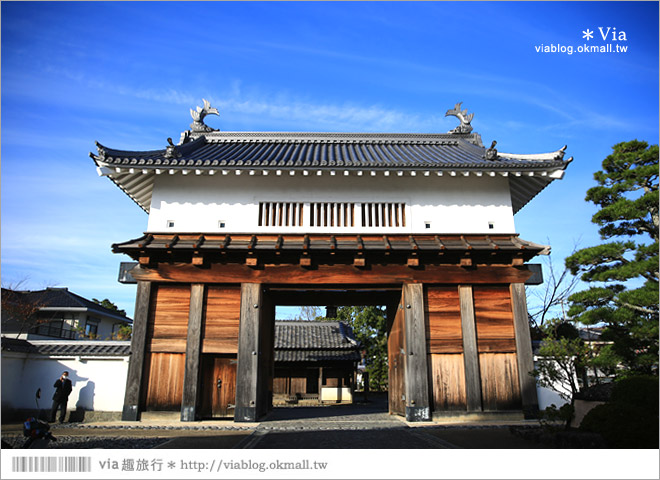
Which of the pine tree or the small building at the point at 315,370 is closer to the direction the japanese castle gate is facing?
the pine tree

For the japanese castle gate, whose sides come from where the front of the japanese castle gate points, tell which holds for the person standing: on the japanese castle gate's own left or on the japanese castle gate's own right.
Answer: on the japanese castle gate's own right

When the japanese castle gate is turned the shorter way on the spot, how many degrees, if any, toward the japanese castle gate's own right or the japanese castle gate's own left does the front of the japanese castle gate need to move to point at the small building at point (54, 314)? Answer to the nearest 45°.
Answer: approximately 135° to the japanese castle gate's own right

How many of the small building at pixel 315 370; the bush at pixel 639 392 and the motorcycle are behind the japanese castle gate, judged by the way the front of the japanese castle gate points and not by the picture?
1

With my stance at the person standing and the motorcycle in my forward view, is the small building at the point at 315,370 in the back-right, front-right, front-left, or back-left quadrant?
back-left

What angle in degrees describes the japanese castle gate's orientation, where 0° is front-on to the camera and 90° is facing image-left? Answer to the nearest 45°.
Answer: approximately 0°

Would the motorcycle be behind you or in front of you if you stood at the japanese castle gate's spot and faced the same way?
in front

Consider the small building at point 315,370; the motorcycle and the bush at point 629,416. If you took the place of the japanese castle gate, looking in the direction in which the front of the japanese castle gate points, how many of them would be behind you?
1

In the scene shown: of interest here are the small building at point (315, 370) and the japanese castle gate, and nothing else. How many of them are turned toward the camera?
2

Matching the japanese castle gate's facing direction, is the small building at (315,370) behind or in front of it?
behind

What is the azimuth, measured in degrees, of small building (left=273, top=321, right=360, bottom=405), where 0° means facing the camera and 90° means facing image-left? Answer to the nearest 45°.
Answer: approximately 0°

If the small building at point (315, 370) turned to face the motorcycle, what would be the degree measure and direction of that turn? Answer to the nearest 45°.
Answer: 0° — it already faces it

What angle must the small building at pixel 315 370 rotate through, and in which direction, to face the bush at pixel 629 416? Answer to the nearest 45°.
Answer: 0° — it already faces it

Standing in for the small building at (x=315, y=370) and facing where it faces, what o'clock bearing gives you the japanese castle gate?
The japanese castle gate is roughly at 12 o'clock from the small building.
